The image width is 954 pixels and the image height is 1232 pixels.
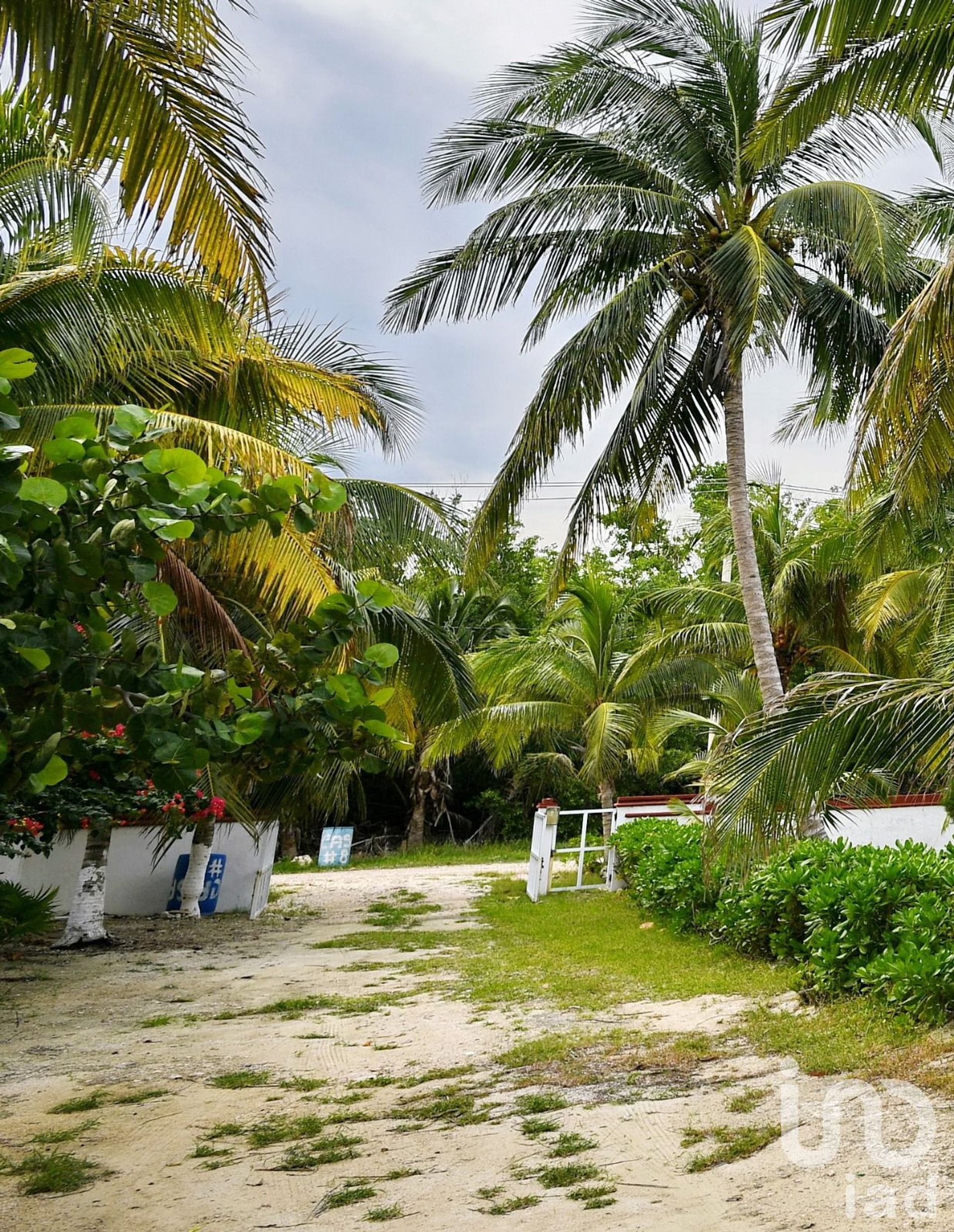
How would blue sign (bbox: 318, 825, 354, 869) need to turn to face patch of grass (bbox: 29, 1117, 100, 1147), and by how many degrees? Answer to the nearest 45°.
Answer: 0° — it already faces it

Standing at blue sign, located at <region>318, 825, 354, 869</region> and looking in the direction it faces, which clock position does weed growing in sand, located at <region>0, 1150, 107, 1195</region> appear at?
The weed growing in sand is roughly at 12 o'clock from the blue sign.

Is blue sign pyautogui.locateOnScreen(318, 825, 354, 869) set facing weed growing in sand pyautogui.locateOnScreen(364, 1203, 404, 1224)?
yes

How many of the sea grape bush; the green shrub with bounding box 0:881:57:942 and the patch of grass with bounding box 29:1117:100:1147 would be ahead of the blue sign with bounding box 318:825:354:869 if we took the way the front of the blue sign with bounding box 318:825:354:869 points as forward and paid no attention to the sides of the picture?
3

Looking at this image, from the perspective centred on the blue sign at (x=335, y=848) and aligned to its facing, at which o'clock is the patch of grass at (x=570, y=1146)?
The patch of grass is roughly at 12 o'clock from the blue sign.

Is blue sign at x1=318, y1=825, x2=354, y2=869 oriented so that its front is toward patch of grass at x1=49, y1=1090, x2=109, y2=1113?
yes

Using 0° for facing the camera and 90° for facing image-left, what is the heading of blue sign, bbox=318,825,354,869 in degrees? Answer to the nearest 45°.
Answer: approximately 0°
